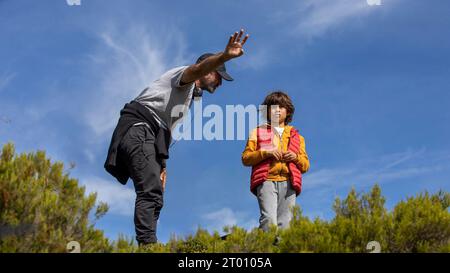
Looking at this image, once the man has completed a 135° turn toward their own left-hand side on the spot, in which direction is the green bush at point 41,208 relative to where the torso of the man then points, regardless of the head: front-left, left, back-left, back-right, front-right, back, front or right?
left

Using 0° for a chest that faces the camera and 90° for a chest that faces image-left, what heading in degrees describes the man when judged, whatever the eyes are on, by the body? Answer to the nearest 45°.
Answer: approximately 270°

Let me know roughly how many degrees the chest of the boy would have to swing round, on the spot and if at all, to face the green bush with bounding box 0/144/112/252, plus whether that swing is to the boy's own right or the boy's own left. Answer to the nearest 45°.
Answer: approximately 45° to the boy's own right

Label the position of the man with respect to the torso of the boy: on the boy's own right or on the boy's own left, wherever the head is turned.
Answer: on the boy's own right

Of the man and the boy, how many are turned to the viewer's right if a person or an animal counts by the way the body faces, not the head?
1

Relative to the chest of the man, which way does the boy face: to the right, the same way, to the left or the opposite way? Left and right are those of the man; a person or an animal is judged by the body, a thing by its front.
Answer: to the right

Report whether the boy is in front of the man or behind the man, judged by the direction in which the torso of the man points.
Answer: in front
